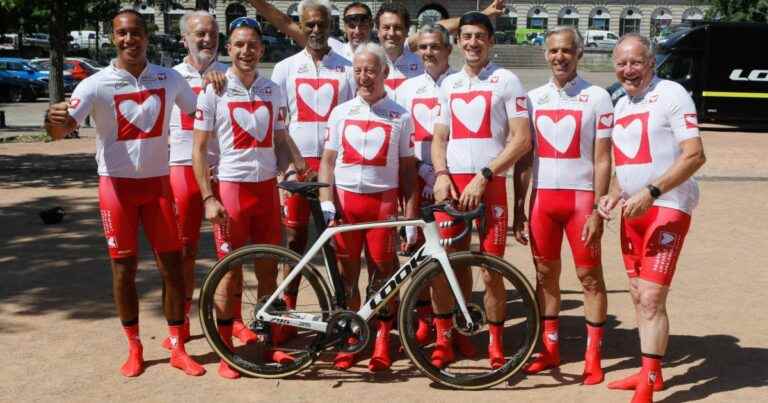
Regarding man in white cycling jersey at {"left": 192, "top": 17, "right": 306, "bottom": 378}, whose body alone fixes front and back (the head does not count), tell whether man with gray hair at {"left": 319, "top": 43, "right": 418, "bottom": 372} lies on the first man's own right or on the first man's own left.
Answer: on the first man's own left

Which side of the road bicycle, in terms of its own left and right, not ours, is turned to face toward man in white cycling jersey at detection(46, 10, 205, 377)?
back

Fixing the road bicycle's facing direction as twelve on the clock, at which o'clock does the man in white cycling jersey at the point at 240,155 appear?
The man in white cycling jersey is roughly at 7 o'clock from the road bicycle.

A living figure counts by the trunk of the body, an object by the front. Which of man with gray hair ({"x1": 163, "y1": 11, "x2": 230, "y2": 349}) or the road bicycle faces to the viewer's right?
the road bicycle

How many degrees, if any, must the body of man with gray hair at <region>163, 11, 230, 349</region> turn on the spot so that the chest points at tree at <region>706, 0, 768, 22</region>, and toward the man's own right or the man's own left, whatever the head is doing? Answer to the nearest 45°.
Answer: approximately 135° to the man's own left

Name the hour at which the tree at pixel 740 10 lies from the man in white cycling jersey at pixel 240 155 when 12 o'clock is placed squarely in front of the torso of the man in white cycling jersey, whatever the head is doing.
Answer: The tree is roughly at 7 o'clock from the man in white cycling jersey.

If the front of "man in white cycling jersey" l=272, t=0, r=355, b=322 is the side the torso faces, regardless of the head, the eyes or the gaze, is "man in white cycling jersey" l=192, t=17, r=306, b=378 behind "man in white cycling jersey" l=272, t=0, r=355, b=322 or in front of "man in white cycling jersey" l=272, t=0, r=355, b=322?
in front

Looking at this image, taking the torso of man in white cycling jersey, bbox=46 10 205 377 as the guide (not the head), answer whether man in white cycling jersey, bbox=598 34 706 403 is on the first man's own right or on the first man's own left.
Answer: on the first man's own left

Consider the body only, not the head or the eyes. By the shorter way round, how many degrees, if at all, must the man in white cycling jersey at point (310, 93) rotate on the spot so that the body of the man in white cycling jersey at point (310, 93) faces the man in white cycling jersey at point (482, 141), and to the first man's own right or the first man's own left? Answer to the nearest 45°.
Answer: approximately 45° to the first man's own left

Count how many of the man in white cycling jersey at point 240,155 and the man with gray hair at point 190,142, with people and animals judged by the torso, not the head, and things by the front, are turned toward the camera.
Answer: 2

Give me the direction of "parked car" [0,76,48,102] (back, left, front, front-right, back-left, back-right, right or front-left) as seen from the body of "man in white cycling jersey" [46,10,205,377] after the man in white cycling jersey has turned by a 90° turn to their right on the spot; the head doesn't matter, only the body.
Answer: right

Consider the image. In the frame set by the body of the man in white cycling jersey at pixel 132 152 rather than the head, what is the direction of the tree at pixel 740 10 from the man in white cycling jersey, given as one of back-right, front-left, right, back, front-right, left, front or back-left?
back-left

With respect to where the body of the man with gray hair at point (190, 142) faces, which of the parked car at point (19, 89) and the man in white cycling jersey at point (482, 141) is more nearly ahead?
the man in white cycling jersey

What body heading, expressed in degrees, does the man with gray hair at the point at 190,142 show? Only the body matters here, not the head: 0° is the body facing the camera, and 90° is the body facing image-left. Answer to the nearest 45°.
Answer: approximately 0°
